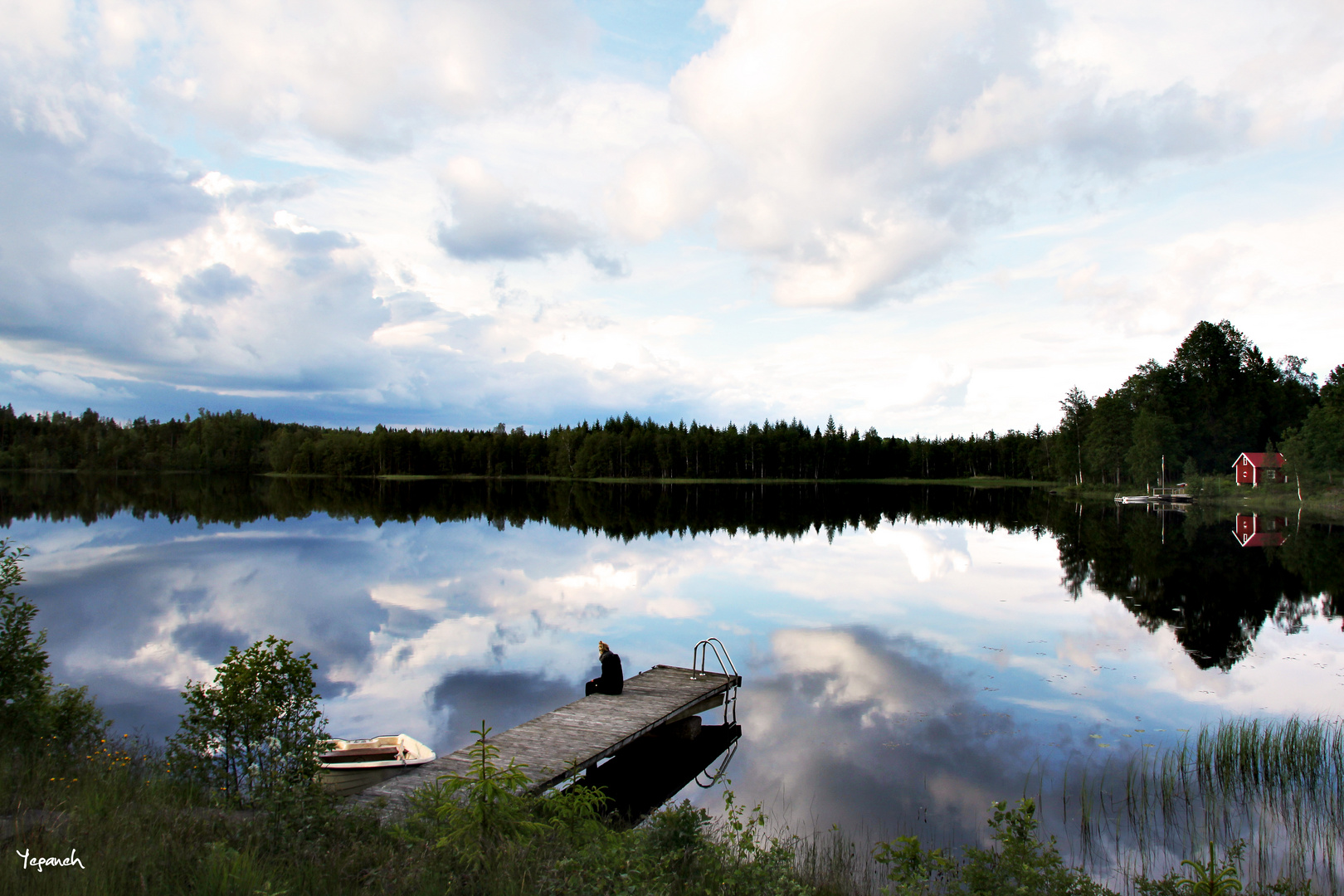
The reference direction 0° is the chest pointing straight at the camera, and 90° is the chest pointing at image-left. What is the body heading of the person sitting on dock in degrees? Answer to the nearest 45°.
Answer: approximately 90°

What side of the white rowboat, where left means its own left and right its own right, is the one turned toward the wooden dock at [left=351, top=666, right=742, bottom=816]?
front

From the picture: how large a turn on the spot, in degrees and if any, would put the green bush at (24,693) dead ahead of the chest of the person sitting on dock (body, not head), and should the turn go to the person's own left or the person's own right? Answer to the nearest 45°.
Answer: approximately 45° to the person's own left

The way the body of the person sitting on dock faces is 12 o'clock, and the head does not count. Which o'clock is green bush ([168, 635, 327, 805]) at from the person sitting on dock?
The green bush is roughly at 10 o'clock from the person sitting on dock.

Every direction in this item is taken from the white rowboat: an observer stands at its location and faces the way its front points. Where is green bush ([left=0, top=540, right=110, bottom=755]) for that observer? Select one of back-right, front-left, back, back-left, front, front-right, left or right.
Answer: back

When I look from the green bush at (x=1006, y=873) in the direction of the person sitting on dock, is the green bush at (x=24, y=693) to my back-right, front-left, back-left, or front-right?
front-left

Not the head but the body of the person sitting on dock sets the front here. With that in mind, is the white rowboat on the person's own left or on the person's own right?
on the person's own left

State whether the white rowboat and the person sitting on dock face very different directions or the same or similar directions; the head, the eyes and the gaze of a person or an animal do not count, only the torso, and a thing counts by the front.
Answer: very different directions

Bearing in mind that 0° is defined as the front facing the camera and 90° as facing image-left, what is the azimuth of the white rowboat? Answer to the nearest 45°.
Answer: approximately 270°

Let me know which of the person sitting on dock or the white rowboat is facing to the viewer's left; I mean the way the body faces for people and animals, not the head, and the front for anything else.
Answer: the person sitting on dock
